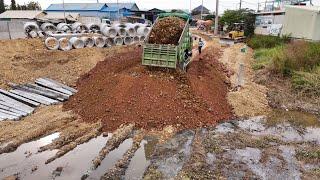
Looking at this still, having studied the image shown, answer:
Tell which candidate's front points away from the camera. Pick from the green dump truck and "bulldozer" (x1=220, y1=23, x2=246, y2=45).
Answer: the green dump truck

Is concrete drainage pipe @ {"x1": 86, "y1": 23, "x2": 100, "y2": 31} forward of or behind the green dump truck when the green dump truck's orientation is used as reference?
forward

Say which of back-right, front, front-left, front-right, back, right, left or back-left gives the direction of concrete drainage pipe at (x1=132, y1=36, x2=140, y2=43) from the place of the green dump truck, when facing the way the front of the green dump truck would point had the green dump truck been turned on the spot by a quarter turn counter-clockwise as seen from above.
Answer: right

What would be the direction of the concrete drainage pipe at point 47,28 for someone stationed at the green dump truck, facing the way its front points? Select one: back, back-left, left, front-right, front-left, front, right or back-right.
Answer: front-left

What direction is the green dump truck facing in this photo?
away from the camera

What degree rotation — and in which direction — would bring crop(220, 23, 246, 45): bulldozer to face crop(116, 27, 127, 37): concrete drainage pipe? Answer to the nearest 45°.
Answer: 0° — it already faces it

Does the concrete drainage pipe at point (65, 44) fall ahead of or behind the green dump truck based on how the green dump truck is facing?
ahead

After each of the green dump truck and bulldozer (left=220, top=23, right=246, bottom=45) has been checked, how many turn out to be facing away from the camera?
1

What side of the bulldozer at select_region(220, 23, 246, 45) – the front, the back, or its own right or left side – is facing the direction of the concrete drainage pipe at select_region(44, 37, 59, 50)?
front

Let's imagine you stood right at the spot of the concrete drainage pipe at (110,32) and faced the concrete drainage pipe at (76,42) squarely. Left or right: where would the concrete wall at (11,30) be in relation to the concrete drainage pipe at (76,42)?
right

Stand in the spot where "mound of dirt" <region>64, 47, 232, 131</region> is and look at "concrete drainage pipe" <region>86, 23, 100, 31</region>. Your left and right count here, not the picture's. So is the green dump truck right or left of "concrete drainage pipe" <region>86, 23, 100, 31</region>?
right

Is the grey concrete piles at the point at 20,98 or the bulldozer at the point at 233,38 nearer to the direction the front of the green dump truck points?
the bulldozer

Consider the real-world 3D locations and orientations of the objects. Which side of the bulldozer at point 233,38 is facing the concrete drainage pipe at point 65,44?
front

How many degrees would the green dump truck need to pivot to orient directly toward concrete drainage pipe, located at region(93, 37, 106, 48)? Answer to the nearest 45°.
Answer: approximately 45° to its left

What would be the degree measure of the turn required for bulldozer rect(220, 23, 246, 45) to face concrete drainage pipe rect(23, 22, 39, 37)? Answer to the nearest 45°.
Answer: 0° — it already faces it

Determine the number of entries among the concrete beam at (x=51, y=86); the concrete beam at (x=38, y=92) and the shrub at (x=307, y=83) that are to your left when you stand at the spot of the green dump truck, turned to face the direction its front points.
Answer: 2

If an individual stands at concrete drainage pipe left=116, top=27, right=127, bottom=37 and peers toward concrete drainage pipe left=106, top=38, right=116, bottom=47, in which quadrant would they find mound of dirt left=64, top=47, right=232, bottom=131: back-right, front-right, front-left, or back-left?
front-left

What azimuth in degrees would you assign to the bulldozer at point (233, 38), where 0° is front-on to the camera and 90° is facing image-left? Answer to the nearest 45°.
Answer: approximately 45°
